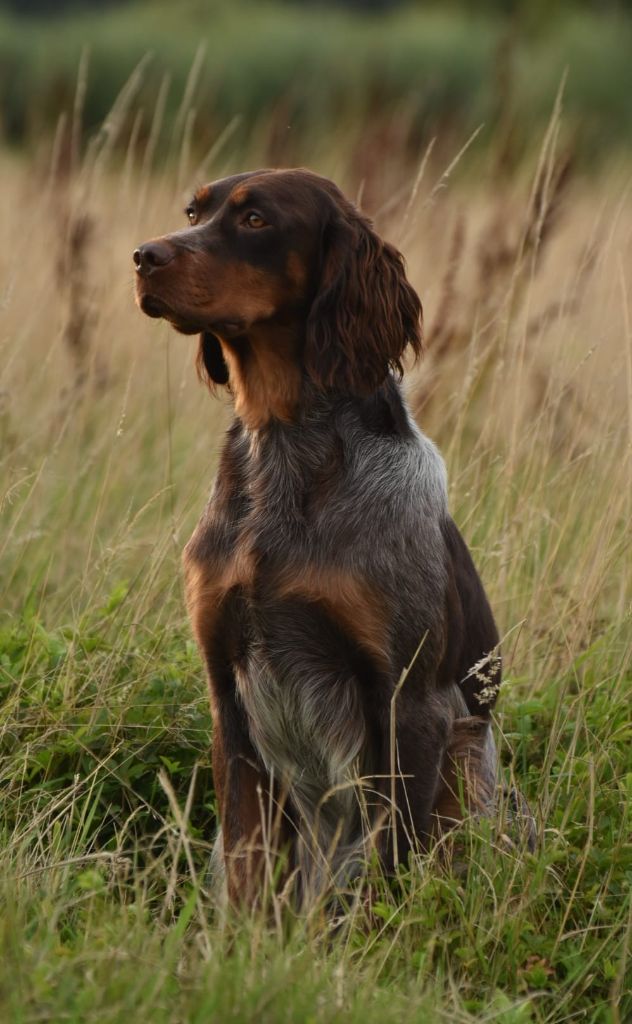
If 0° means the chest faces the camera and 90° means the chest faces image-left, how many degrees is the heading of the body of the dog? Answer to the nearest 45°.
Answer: approximately 45°
